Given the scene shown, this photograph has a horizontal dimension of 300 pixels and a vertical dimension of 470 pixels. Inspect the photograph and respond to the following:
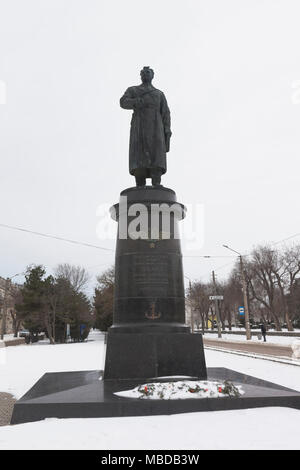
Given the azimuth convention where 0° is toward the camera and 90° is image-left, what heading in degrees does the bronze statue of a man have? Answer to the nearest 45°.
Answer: approximately 0°
